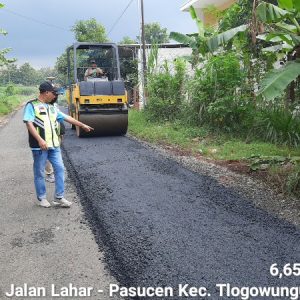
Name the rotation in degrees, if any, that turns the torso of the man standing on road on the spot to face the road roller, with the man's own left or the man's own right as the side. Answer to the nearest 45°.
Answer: approximately 135° to the man's own left

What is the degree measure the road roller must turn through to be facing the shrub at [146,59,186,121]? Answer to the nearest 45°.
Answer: approximately 135° to its left

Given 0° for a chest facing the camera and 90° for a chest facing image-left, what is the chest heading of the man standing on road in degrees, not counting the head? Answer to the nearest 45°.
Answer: approximately 315°

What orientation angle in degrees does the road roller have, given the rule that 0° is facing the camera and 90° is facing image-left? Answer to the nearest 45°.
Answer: approximately 0°

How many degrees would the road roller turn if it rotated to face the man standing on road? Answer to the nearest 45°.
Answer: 0° — it already faces them

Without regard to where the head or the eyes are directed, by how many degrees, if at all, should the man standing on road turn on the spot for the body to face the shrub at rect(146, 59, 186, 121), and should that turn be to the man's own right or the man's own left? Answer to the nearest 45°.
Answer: approximately 90° to the man's own left

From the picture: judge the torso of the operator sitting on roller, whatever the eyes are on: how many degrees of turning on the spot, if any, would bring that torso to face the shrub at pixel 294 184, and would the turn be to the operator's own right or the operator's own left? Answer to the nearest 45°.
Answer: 0° — they already face it

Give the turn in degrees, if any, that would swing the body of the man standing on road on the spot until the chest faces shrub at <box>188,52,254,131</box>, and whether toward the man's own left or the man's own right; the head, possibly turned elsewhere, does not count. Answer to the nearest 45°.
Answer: approximately 90° to the man's own left

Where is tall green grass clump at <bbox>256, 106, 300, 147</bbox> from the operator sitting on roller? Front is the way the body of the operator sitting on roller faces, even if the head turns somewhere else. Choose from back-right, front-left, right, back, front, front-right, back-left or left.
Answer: front-left

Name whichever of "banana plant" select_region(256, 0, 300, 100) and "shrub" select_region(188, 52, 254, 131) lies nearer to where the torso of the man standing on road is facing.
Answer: the banana plant

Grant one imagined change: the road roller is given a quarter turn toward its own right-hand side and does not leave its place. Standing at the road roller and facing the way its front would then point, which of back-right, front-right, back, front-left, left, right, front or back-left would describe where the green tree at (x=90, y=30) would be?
right

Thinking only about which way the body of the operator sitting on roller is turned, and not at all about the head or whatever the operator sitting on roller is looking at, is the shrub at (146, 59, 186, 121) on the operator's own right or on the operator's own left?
on the operator's own left

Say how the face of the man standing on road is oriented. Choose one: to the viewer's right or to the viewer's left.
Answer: to the viewer's right

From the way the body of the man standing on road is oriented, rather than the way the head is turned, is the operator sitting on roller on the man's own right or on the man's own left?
on the man's own left

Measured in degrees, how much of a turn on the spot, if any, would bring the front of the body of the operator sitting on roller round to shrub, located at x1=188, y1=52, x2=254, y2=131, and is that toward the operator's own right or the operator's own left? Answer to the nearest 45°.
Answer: approximately 45° to the operator's own left
